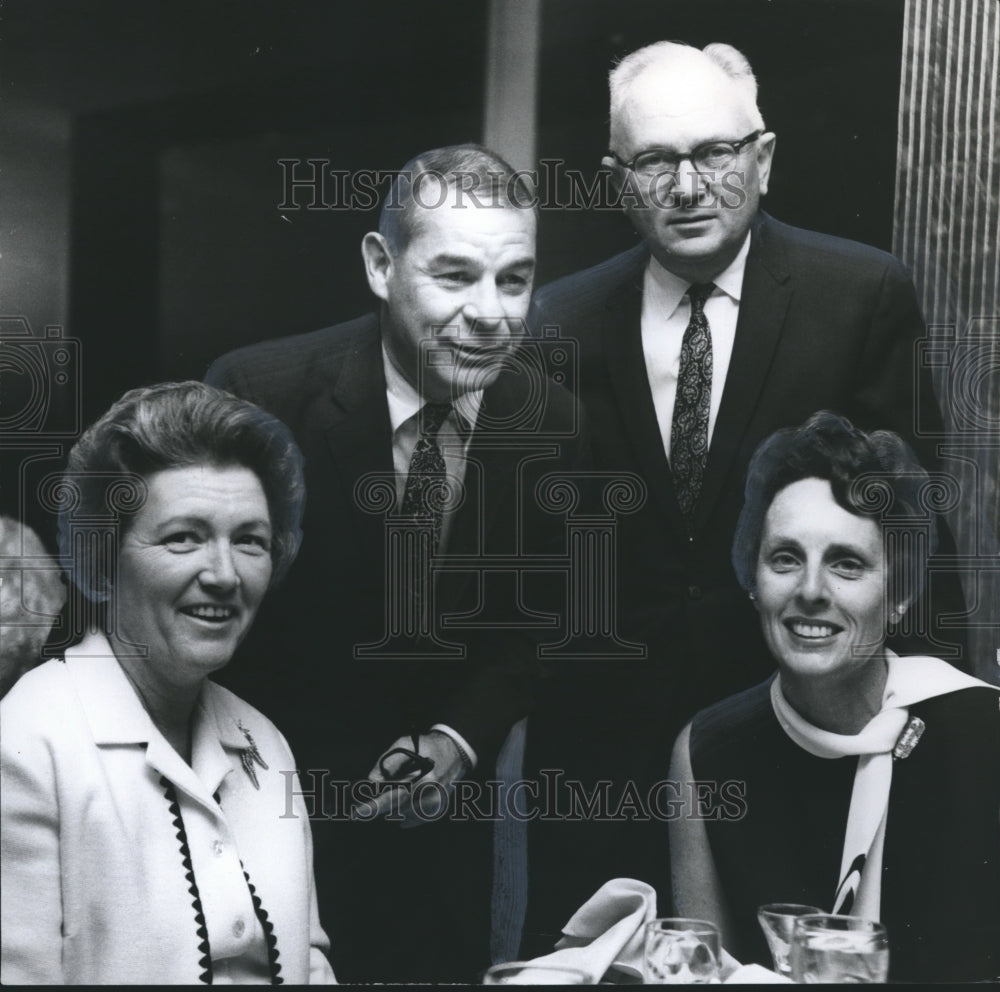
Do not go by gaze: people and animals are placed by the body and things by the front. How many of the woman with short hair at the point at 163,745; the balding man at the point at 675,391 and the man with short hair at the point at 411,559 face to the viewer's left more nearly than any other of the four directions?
0

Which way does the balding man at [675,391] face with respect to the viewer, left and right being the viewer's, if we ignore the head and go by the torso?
facing the viewer

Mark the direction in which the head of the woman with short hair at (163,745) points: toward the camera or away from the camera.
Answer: toward the camera

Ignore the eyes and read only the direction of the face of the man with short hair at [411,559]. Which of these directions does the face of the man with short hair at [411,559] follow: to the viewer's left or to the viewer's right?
to the viewer's right

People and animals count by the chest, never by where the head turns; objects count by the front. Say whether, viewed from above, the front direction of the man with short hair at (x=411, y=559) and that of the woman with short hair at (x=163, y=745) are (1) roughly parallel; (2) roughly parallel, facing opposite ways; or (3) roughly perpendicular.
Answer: roughly parallel

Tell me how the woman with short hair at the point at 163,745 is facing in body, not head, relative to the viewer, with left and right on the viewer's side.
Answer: facing the viewer and to the right of the viewer

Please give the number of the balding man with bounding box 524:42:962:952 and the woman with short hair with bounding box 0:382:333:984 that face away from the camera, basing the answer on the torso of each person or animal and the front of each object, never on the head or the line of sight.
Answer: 0

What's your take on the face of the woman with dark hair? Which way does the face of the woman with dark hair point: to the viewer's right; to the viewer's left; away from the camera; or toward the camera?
toward the camera

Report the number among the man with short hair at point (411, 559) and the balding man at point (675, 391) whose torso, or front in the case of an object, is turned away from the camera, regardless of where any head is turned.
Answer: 0

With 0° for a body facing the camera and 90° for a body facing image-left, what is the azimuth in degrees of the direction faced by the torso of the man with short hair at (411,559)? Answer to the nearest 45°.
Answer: approximately 315°
